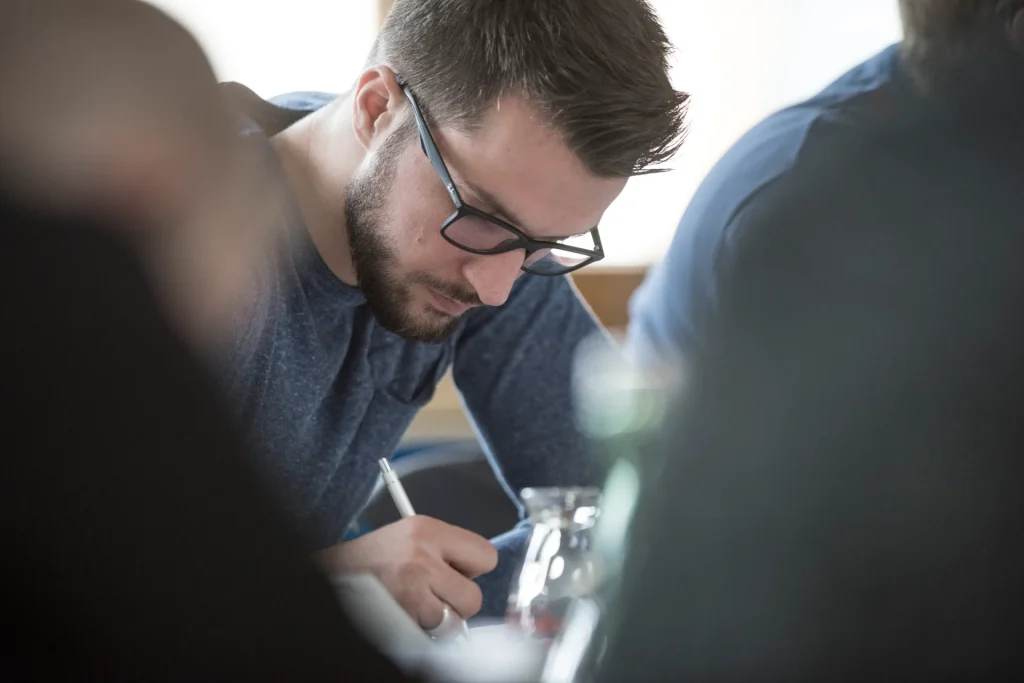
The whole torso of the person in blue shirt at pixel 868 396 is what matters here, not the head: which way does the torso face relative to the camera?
away from the camera

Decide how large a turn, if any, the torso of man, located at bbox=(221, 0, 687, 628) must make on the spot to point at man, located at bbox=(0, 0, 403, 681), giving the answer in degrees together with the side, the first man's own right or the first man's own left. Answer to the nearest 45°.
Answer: approximately 45° to the first man's own right

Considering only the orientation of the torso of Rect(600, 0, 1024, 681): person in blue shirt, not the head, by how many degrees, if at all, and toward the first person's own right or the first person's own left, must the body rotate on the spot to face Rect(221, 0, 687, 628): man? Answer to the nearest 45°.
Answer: approximately 45° to the first person's own left

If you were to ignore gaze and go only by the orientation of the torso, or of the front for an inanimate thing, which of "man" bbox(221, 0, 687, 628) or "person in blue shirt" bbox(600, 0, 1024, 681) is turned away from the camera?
the person in blue shirt

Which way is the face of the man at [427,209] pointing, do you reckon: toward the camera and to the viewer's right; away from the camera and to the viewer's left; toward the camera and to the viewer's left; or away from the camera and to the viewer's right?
toward the camera and to the viewer's right

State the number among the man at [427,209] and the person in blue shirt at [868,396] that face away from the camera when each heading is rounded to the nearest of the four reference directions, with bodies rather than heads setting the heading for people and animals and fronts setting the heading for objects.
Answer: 1
